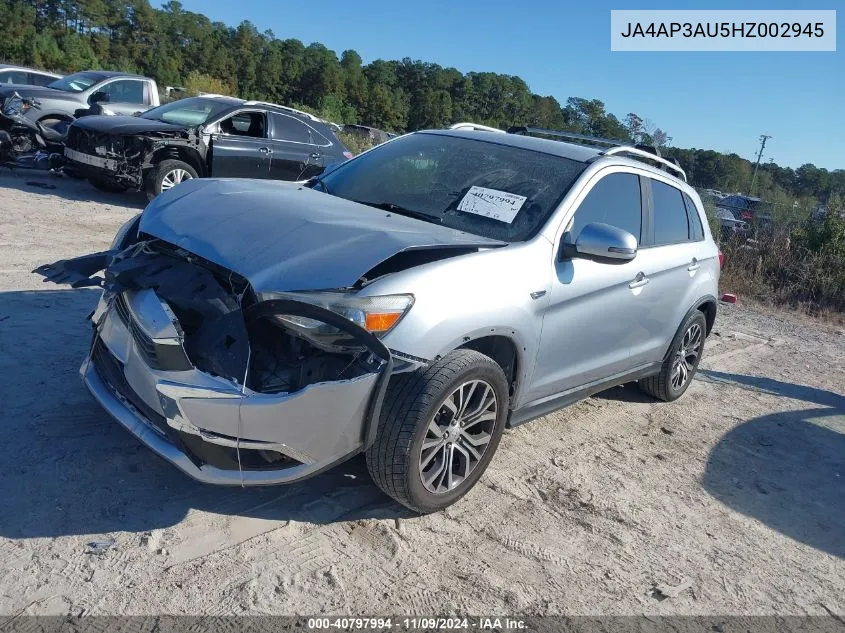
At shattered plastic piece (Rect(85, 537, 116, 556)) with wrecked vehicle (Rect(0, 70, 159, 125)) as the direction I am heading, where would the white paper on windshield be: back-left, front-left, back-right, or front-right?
front-right

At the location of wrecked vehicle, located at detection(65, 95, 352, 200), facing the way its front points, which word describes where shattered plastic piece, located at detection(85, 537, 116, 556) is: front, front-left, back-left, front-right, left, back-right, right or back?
front-left

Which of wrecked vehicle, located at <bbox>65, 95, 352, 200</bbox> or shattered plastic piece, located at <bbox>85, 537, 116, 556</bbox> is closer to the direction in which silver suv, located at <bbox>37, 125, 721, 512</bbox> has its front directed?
the shattered plastic piece

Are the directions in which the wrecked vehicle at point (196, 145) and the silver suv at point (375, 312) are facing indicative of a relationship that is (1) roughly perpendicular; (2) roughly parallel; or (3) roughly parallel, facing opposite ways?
roughly parallel

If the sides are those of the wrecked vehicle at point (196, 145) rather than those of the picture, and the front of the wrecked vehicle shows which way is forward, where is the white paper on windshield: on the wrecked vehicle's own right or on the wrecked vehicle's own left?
on the wrecked vehicle's own left

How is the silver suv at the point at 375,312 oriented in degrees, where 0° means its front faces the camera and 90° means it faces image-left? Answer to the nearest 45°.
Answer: approximately 45°

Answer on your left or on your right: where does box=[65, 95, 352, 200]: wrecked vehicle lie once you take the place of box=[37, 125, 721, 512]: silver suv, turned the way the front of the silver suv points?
on your right

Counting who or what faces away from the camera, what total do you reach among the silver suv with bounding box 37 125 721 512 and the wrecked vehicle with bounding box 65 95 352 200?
0
